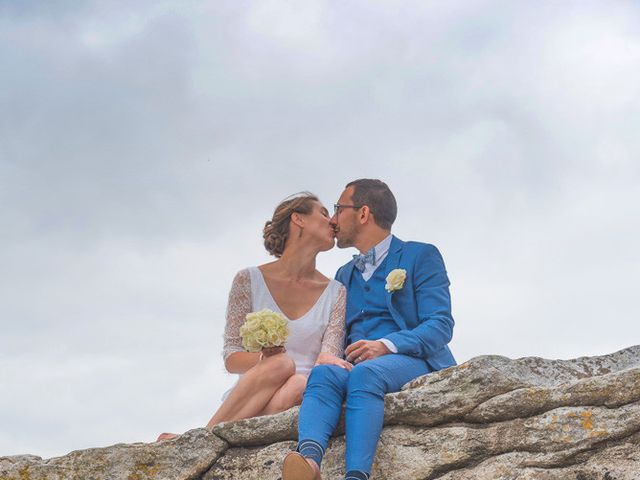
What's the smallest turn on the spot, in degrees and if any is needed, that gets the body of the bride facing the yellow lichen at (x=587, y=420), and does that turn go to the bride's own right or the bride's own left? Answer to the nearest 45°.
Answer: approximately 45° to the bride's own left

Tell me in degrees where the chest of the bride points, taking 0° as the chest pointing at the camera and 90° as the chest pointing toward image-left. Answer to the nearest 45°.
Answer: approximately 0°

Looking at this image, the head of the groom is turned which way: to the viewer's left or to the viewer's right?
to the viewer's left

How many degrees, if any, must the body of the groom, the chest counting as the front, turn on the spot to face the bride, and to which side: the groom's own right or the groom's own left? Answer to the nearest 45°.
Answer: approximately 90° to the groom's own right

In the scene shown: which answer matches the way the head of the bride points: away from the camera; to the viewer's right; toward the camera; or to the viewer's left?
to the viewer's right

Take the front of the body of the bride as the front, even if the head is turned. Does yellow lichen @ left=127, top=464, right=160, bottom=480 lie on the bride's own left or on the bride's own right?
on the bride's own right

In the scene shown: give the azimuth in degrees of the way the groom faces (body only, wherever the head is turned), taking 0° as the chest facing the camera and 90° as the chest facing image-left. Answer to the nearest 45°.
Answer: approximately 45°
